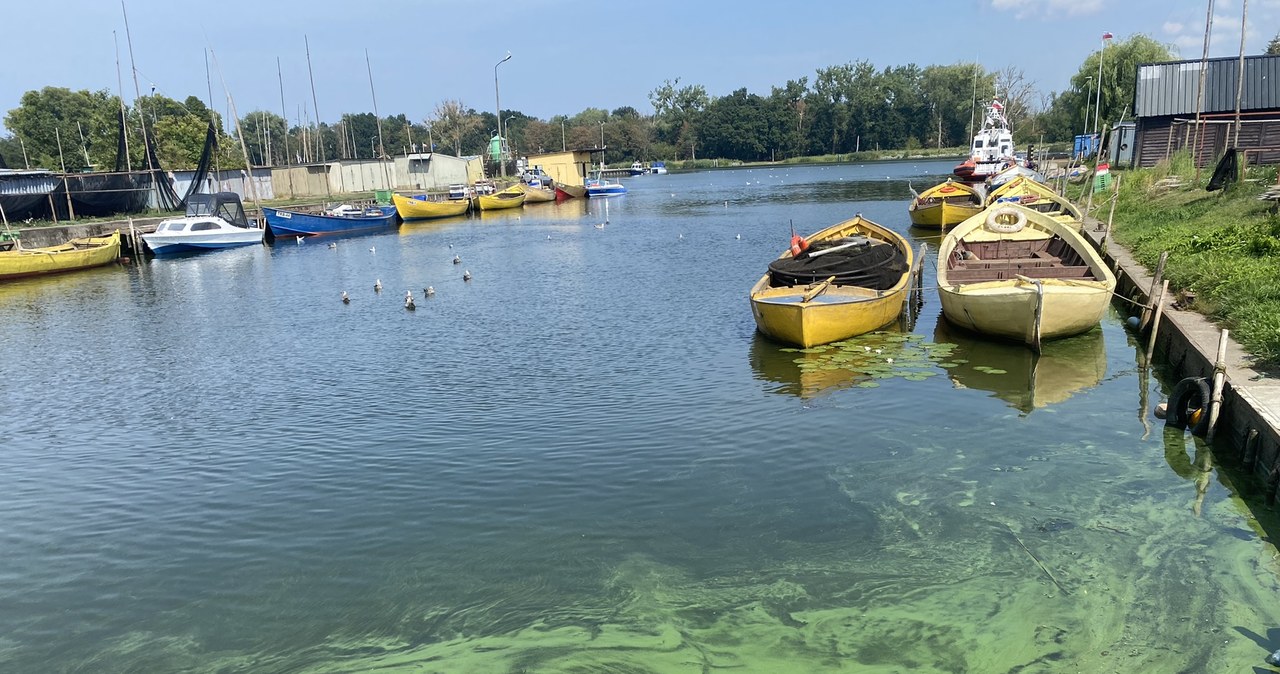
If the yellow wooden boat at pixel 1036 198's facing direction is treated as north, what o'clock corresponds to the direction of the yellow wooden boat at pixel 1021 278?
the yellow wooden boat at pixel 1021 278 is roughly at 6 o'clock from the yellow wooden boat at pixel 1036 198.

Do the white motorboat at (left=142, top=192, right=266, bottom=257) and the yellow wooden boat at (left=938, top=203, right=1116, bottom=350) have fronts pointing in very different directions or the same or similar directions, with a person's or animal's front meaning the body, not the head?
very different directions

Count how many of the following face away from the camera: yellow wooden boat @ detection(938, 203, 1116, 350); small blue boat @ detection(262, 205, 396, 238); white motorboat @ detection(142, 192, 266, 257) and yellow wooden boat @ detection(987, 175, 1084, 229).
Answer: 2

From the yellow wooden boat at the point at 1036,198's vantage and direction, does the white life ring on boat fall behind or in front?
behind

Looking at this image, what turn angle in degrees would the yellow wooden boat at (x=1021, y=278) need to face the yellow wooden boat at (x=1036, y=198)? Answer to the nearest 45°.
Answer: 0° — it already faces it

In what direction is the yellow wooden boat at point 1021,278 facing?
away from the camera

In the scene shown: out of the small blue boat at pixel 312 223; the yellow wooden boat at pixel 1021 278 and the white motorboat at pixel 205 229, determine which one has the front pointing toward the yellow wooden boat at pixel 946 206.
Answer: the yellow wooden boat at pixel 1021 278

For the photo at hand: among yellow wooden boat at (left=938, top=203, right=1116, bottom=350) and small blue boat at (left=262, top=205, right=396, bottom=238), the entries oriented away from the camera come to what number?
1

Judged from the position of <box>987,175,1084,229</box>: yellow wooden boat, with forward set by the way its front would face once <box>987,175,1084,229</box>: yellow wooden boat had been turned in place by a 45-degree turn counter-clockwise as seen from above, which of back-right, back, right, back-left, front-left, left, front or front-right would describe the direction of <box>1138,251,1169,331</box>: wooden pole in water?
back-left

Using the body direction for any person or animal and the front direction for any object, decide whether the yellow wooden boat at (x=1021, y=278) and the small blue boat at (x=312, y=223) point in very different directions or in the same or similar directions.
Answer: very different directions

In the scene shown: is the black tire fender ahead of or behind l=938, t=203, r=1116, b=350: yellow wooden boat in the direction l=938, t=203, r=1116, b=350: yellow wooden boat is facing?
behind

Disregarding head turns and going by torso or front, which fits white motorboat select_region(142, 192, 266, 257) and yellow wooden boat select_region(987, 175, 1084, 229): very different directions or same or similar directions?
very different directions

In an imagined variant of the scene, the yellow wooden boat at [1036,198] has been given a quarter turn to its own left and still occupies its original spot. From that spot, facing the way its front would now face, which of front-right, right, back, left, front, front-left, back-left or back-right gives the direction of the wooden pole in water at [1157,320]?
left

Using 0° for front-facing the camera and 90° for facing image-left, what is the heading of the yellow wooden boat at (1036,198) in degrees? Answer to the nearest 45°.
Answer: approximately 180°
